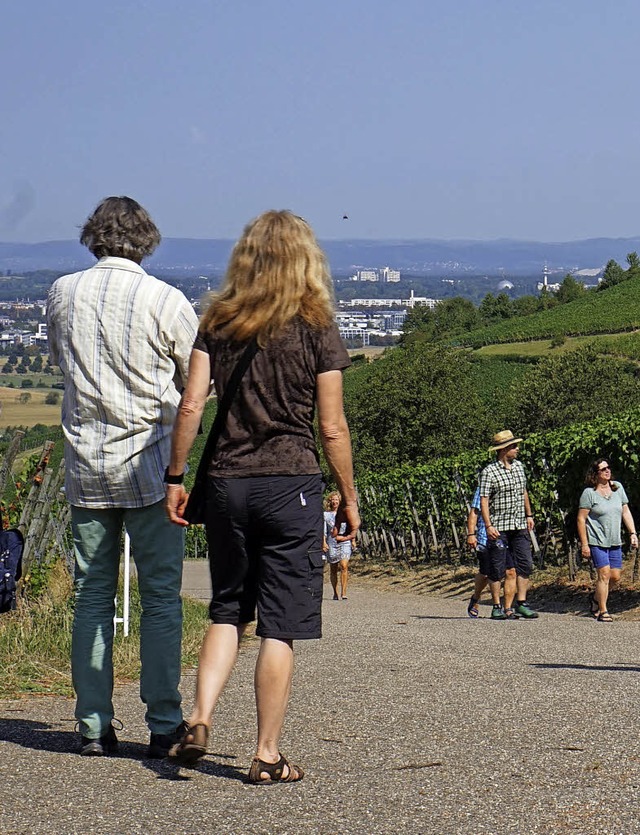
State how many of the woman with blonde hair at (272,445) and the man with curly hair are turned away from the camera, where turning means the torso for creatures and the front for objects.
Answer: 2

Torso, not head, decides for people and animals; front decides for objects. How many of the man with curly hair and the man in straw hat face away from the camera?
1

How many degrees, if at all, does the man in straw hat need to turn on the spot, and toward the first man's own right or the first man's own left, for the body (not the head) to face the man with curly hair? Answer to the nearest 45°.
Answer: approximately 45° to the first man's own right

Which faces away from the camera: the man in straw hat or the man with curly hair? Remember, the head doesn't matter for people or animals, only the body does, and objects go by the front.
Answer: the man with curly hair

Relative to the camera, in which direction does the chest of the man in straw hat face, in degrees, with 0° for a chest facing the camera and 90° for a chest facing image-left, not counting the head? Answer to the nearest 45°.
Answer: approximately 315°

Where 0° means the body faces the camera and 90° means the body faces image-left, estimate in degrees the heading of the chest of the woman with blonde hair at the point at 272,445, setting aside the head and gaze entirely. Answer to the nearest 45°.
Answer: approximately 180°

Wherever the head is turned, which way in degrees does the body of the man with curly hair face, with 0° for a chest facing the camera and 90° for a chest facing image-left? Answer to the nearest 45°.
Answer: approximately 180°

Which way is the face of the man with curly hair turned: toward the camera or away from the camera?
away from the camera

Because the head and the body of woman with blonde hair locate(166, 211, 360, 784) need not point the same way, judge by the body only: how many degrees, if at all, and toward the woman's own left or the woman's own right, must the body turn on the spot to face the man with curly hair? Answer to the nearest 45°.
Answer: approximately 45° to the woman's own left
